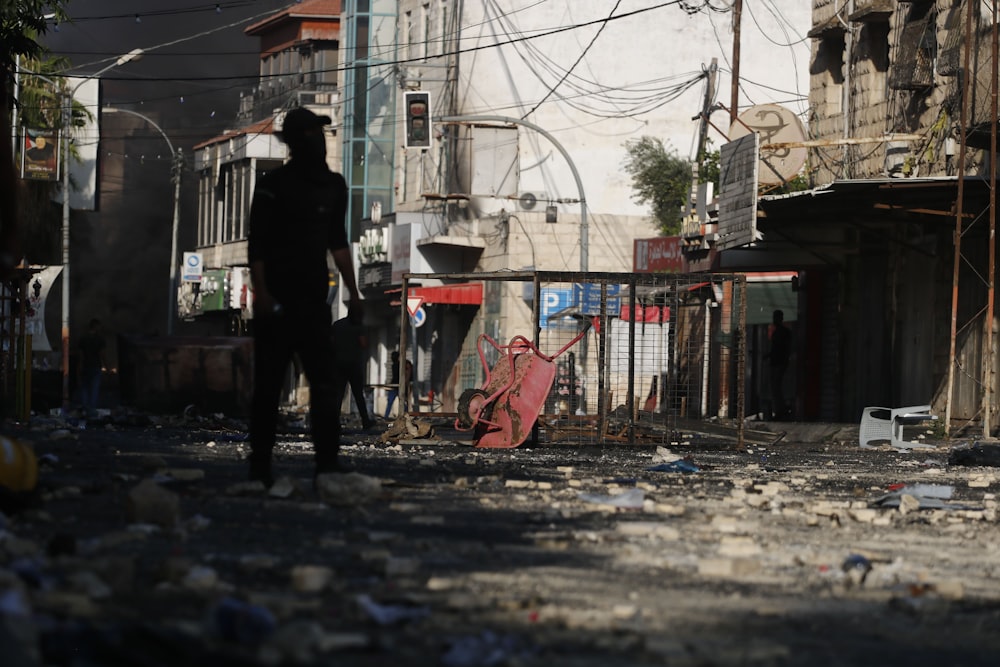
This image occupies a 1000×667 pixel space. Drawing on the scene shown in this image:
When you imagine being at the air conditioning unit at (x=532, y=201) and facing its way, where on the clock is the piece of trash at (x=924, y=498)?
The piece of trash is roughly at 12 o'clock from the air conditioning unit.

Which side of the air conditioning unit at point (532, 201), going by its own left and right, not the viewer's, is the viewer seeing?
front

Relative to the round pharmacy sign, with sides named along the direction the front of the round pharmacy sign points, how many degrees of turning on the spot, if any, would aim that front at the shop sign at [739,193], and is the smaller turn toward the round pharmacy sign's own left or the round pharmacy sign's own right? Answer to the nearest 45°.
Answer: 0° — it already faces it

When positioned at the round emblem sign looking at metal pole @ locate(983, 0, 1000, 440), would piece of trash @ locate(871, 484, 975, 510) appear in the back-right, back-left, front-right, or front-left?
front-right

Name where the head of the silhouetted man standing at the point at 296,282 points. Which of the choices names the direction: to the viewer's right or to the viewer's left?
to the viewer's right

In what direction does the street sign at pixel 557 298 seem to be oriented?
toward the camera
